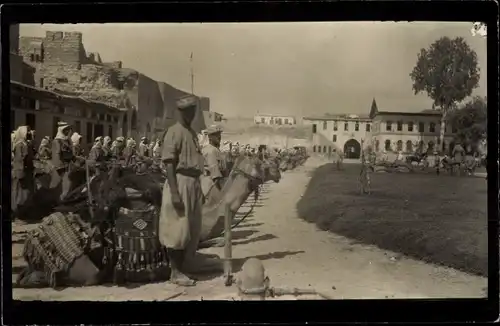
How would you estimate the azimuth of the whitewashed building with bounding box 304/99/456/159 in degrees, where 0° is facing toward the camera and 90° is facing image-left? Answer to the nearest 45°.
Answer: approximately 0°

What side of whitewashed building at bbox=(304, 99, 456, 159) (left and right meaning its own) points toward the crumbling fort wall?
front
